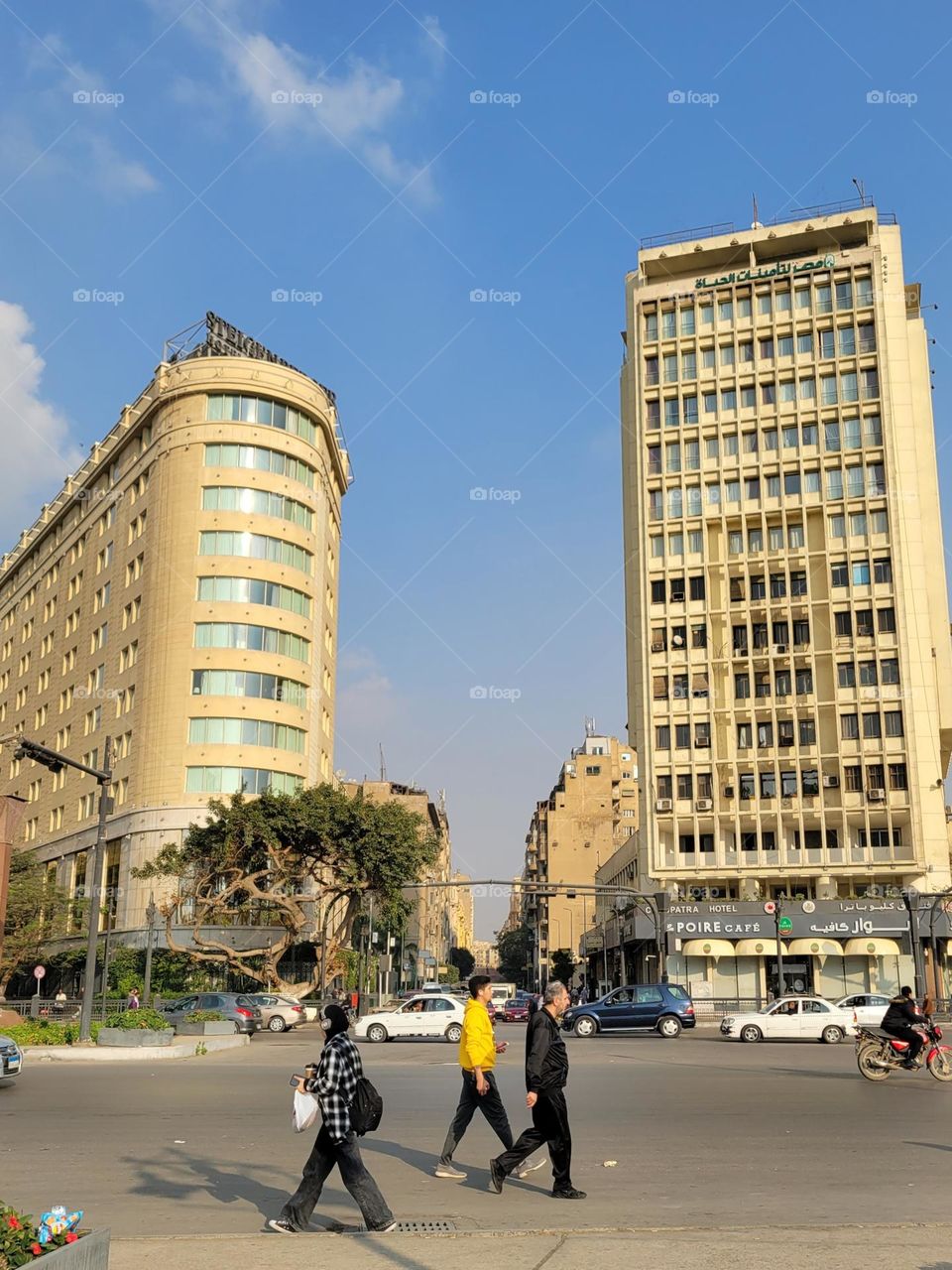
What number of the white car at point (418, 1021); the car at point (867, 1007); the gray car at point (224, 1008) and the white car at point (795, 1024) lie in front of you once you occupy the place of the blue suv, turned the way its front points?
2

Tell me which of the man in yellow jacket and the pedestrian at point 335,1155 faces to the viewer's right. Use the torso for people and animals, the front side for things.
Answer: the man in yellow jacket

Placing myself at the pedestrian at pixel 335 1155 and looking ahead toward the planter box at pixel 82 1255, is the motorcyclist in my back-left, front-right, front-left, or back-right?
back-left

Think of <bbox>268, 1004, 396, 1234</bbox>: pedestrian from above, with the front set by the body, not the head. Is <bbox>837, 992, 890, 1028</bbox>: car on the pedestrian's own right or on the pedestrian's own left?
on the pedestrian's own right

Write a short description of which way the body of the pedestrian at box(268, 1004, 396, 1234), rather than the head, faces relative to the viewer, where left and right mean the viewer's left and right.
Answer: facing to the left of the viewer

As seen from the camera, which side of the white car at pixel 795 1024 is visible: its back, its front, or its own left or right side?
left
